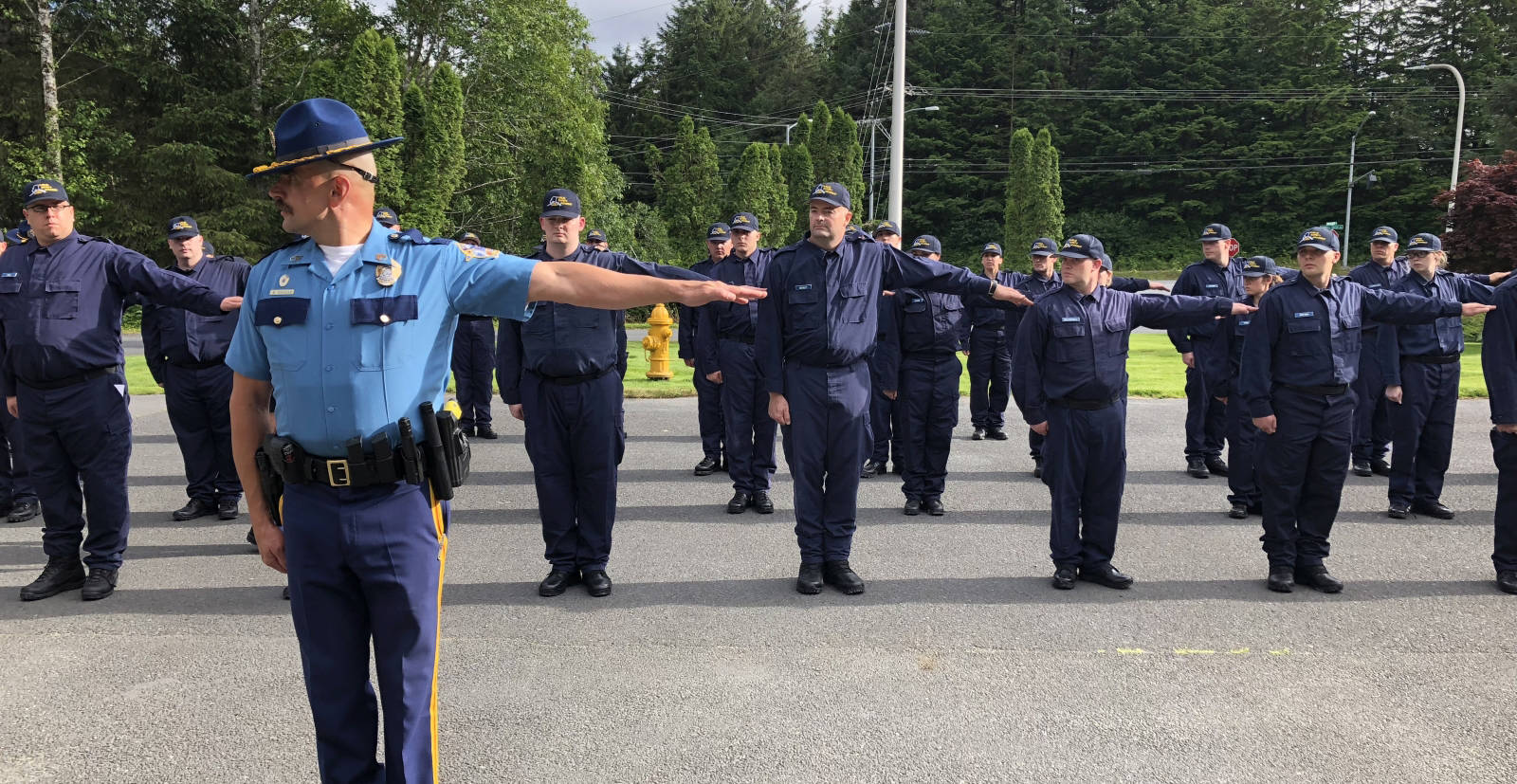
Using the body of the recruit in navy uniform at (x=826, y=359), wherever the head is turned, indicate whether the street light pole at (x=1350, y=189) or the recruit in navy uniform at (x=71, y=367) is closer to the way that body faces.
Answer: the recruit in navy uniform

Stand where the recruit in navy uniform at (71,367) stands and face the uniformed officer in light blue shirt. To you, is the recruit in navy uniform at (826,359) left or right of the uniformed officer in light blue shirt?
left

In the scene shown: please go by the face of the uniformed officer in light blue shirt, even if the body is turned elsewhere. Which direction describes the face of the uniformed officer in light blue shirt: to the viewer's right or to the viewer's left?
to the viewer's left

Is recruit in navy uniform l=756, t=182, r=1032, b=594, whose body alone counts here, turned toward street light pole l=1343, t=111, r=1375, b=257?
no

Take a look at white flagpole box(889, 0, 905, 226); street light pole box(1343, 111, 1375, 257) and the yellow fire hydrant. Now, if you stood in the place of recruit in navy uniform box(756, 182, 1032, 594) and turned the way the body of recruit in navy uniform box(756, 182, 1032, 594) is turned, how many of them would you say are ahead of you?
0

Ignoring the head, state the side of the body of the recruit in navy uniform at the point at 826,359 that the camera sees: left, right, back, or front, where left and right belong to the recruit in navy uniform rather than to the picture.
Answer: front

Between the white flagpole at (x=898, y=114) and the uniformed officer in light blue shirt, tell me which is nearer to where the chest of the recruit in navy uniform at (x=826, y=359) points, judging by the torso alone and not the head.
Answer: the uniformed officer in light blue shirt

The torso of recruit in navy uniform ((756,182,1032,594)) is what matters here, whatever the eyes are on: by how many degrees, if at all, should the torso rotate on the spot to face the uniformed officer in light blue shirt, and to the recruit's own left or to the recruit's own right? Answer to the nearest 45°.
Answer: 0° — they already face them

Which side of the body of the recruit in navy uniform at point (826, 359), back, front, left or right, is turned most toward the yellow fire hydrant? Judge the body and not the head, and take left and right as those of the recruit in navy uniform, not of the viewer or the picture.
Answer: back

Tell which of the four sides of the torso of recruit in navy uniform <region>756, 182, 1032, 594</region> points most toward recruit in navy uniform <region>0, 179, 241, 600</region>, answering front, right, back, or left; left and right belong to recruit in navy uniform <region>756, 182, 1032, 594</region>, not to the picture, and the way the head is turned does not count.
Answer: right

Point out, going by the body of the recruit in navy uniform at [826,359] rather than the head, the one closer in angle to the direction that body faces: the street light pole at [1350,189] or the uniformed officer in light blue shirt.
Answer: the uniformed officer in light blue shirt

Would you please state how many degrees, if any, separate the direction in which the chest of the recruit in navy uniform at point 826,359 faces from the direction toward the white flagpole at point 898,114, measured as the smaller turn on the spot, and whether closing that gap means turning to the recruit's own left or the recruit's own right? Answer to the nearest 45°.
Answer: approximately 180°

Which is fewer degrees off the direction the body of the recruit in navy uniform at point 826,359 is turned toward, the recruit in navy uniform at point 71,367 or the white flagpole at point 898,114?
the recruit in navy uniform
